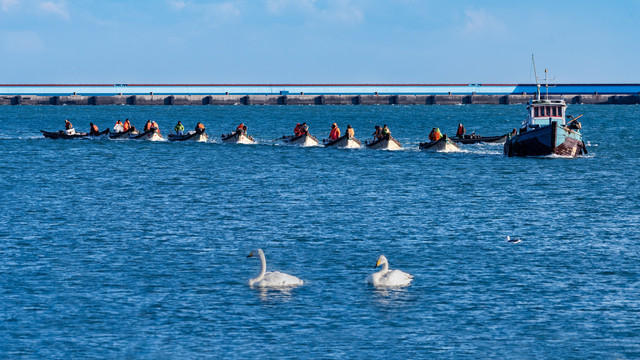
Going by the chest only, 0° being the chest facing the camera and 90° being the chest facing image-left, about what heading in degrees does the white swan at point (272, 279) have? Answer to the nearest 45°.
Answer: approximately 90°

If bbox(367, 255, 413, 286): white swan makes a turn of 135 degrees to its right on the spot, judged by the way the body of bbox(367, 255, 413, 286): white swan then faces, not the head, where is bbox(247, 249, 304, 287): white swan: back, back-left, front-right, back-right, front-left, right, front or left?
back-left

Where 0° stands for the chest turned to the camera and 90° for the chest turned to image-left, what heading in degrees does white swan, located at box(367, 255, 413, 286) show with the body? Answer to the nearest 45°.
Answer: approximately 90°
